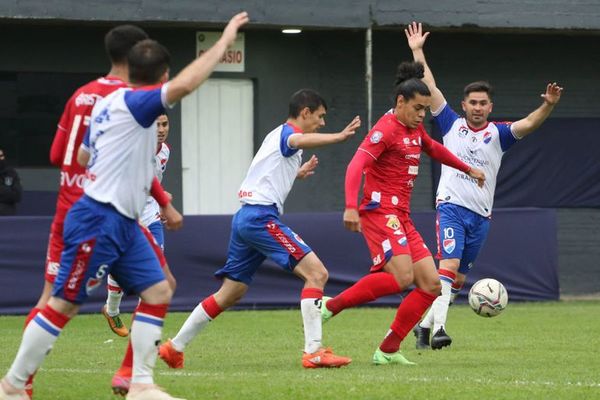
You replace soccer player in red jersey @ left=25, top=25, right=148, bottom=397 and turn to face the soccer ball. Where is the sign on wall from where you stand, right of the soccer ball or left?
left

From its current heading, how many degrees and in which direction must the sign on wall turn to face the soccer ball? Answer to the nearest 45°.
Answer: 0° — it already faces it

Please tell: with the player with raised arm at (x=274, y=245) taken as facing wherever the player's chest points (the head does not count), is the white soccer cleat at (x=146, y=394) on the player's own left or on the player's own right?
on the player's own right

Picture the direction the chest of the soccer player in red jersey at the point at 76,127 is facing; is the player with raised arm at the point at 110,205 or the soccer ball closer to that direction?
the soccer ball

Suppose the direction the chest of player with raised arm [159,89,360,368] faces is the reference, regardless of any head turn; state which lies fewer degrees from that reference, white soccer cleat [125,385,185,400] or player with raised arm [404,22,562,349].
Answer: the player with raised arm

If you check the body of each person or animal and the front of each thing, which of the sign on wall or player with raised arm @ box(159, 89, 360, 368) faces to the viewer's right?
the player with raised arm

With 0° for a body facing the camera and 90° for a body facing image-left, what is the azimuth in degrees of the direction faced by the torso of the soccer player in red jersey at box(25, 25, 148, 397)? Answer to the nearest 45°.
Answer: approximately 225°

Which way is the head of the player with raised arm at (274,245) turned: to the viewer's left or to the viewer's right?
to the viewer's right

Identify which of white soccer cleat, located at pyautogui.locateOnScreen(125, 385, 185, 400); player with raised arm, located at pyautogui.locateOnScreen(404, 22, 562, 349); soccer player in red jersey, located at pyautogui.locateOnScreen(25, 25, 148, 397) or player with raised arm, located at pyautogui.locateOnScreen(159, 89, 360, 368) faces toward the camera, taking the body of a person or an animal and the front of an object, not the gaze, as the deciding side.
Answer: player with raised arm, located at pyautogui.locateOnScreen(404, 22, 562, 349)

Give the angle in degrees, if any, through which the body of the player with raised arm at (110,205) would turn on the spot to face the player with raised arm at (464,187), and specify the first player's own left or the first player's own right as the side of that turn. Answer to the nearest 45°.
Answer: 0° — they already face them

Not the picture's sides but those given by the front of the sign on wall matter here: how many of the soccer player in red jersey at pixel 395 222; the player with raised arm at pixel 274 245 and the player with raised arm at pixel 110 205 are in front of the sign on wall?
3

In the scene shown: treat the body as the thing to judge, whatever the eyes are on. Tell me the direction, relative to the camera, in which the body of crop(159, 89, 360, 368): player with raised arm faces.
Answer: to the viewer's right
